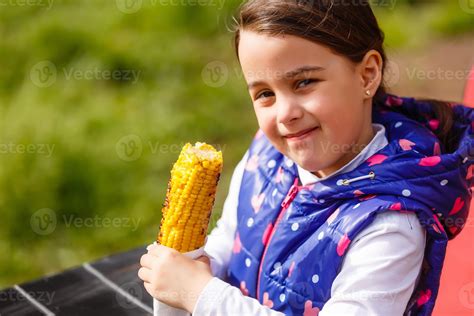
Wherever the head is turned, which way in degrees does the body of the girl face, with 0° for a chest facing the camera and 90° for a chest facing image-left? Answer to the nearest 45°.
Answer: approximately 45°
